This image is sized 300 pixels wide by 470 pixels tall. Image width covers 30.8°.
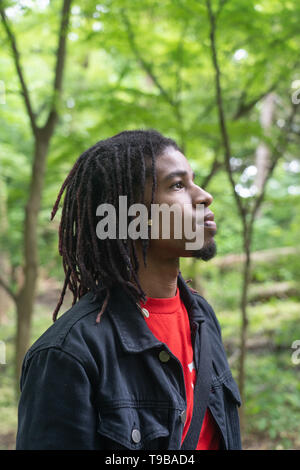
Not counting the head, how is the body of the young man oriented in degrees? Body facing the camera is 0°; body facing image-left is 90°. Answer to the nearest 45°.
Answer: approximately 315°

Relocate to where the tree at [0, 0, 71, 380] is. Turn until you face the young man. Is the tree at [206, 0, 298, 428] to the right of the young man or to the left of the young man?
left

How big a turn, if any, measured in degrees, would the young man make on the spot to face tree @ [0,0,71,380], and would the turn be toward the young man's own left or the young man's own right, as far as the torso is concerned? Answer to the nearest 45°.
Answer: approximately 135° to the young man's own left

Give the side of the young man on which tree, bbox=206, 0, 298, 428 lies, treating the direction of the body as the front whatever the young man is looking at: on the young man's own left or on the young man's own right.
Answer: on the young man's own left

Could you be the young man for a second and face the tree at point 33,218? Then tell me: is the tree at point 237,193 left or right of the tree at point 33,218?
right
